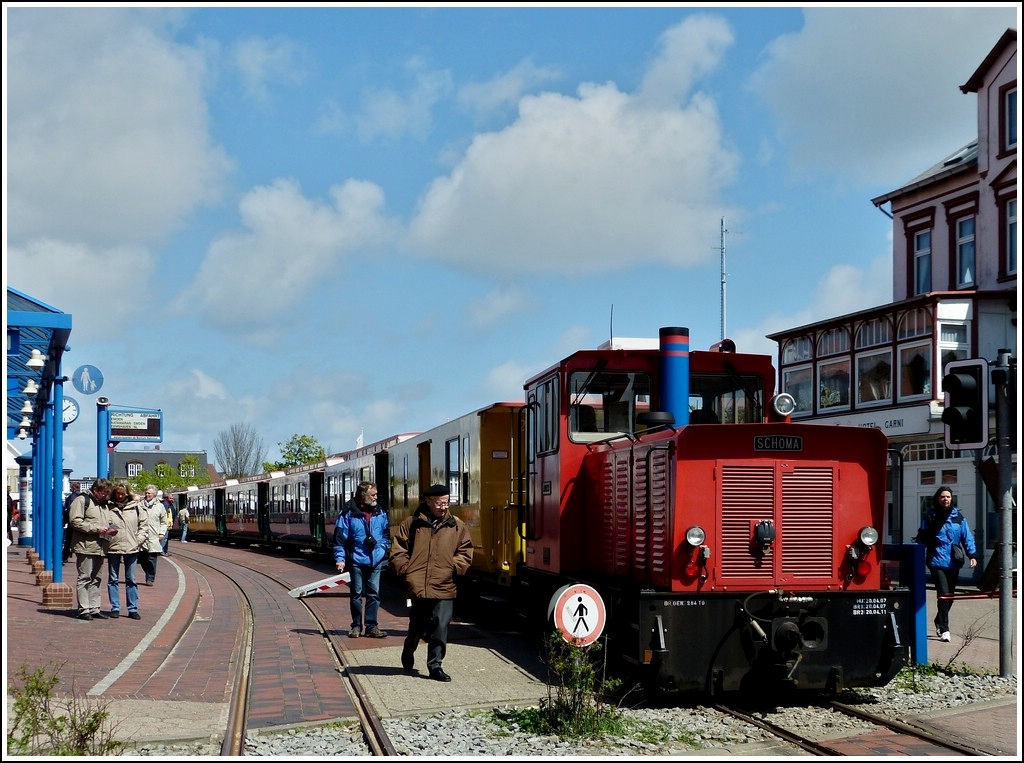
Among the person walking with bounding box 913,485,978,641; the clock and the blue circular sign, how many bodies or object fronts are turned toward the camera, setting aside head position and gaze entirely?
3

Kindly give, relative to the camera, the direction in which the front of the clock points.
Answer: facing the viewer

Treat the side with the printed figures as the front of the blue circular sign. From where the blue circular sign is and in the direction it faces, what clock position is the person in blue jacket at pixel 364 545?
The person in blue jacket is roughly at 12 o'clock from the blue circular sign.

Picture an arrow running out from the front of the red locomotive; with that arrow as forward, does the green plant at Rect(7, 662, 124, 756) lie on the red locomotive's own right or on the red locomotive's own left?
on the red locomotive's own right

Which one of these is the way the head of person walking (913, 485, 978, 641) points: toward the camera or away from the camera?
toward the camera

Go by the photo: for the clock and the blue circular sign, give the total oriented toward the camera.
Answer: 2

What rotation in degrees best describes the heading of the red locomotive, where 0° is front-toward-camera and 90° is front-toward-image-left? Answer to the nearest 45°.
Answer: approximately 315°

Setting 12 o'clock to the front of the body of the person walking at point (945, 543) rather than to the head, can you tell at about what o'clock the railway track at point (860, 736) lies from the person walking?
The railway track is roughly at 12 o'clock from the person walking.

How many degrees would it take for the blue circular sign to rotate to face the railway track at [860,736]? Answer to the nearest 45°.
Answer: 0° — it already faces it

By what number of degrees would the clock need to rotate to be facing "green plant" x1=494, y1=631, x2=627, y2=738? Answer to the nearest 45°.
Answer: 0° — it already faces it

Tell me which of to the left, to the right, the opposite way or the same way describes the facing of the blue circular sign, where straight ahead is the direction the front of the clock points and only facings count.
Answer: the same way

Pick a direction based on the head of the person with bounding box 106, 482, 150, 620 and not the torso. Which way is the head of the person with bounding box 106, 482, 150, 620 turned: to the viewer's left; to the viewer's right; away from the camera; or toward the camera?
toward the camera

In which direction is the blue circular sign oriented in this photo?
toward the camera

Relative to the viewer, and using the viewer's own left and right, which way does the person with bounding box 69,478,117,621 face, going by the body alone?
facing the viewer and to the right of the viewer

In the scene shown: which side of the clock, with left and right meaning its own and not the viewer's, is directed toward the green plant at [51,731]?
front
